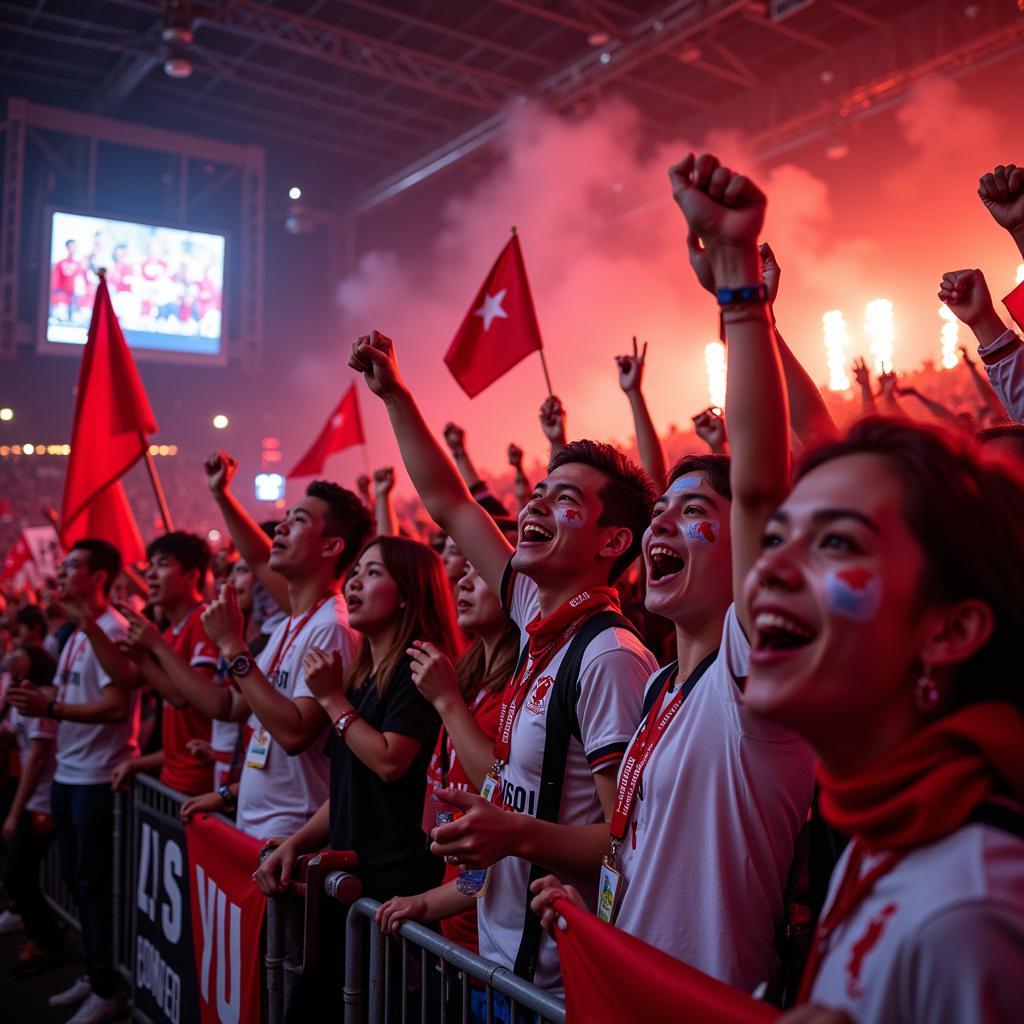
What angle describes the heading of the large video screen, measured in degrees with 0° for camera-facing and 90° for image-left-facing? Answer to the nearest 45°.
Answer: approximately 315°

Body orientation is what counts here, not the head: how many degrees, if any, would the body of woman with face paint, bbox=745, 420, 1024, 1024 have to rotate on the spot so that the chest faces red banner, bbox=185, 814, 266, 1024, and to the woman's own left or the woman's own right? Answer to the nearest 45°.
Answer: approximately 90° to the woman's own right

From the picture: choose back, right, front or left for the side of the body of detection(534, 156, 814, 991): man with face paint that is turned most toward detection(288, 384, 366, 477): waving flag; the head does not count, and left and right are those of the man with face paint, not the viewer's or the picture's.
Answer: right

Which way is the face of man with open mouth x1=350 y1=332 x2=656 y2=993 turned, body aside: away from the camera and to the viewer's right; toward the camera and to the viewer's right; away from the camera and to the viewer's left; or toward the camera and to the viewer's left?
toward the camera and to the viewer's left

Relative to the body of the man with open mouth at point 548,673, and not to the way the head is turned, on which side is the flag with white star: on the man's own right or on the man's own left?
on the man's own right

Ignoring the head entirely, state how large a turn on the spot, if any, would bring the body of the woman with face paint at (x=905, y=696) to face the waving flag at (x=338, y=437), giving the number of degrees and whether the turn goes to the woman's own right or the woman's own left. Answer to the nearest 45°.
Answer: approximately 90° to the woman's own right

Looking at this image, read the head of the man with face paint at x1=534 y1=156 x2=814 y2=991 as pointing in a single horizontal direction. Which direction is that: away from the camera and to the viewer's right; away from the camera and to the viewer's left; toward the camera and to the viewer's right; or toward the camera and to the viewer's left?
toward the camera and to the viewer's left

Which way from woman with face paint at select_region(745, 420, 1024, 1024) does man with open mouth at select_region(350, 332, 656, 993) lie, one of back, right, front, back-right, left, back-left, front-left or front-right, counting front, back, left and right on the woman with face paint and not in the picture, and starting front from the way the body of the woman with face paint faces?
right

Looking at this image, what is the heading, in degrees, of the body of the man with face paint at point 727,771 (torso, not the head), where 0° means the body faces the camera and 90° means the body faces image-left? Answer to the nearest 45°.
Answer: approximately 45°

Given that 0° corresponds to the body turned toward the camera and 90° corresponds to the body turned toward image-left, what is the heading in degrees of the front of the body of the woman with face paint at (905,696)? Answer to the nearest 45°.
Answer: approximately 45°

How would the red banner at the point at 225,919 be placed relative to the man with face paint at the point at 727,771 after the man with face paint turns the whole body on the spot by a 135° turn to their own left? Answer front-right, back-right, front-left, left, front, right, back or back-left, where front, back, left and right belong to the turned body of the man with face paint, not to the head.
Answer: back-left

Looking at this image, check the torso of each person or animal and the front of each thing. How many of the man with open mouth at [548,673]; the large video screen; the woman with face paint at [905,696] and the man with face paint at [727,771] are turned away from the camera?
0

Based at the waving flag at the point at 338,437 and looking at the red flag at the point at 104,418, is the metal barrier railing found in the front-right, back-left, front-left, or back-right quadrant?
front-left

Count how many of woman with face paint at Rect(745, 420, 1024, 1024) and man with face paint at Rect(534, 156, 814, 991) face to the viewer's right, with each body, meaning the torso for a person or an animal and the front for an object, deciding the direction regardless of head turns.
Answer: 0

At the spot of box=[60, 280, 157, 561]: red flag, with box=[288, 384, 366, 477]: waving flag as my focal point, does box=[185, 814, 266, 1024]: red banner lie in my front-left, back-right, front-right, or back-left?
back-right

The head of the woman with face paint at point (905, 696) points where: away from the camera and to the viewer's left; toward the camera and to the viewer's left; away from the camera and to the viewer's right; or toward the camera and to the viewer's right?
toward the camera and to the viewer's left

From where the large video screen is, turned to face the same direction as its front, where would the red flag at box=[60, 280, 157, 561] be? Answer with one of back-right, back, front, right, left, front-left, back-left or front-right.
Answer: front-right

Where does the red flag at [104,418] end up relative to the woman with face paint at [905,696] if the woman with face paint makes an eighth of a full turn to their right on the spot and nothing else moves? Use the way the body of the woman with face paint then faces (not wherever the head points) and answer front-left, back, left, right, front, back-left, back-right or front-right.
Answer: front-right
